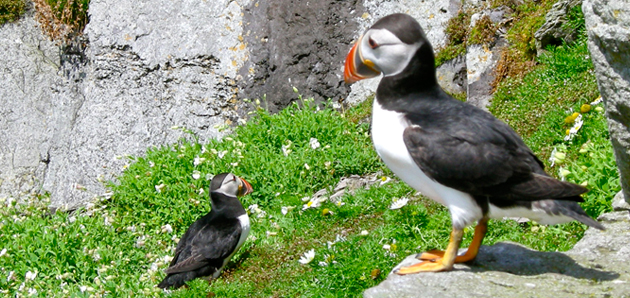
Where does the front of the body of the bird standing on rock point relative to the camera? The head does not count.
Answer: to the viewer's left

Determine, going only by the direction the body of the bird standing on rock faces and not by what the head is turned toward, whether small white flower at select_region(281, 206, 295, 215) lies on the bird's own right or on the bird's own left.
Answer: on the bird's own right

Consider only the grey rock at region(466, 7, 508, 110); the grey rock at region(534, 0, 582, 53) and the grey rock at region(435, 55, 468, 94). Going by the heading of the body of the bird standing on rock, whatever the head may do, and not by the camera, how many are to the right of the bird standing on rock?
3

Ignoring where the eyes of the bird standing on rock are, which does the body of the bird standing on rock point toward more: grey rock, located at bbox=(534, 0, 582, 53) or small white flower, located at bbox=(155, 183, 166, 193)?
the small white flower

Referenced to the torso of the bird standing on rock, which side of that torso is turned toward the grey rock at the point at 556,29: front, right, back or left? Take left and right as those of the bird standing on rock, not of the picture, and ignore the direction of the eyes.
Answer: right

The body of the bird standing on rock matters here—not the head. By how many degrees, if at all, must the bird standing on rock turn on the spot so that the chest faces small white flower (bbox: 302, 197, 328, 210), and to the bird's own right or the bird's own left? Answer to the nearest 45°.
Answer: approximately 45° to the bird's own right

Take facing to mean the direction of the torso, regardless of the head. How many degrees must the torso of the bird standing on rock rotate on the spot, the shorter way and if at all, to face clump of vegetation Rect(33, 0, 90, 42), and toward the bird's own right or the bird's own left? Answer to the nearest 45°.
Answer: approximately 45° to the bird's own right

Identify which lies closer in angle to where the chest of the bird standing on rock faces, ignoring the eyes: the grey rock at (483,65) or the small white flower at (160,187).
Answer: the small white flower

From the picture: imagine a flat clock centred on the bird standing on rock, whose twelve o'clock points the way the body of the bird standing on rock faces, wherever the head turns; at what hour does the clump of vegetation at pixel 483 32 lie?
The clump of vegetation is roughly at 3 o'clock from the bird standing on rock.

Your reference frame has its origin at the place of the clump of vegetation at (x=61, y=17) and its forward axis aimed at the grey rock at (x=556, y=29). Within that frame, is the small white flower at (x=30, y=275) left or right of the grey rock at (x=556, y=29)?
right
